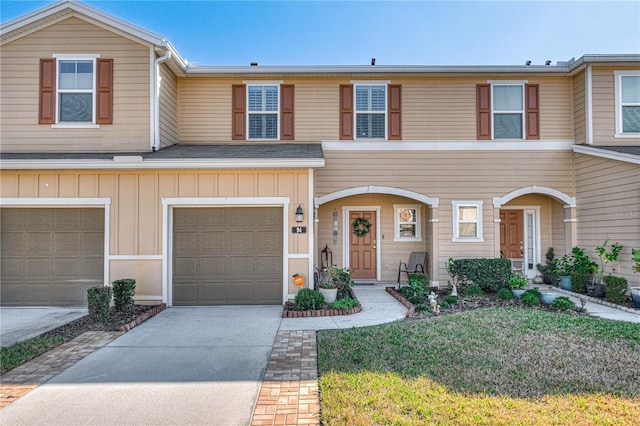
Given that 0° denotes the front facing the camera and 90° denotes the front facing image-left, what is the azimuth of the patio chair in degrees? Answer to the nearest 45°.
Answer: approximately 45°

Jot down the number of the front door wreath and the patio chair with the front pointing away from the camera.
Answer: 0

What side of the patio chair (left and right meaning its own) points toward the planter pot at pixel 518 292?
left

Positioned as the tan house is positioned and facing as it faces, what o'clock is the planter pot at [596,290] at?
The planter pot is roughly at 9 o'clock from the tan house.

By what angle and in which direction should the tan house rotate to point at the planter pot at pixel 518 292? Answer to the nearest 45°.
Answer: approximately 90° to its left

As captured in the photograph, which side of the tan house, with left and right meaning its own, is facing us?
front

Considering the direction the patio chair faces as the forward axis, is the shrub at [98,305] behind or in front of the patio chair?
in front

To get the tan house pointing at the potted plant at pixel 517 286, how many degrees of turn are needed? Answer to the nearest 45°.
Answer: approximately 90° to its left

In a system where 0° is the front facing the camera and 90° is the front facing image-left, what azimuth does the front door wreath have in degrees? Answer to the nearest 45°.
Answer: approximately 0°
